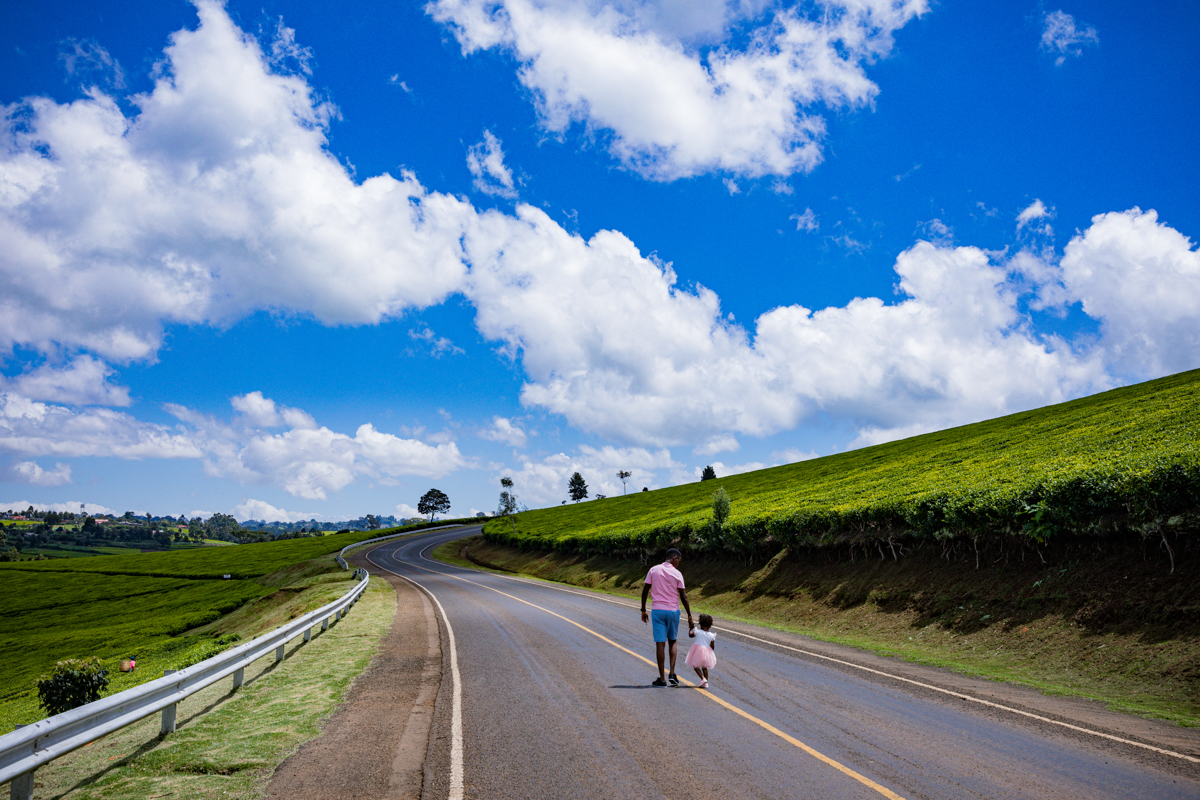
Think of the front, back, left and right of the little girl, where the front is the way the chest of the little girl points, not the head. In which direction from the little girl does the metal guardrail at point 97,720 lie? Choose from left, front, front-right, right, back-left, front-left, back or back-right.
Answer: back-left

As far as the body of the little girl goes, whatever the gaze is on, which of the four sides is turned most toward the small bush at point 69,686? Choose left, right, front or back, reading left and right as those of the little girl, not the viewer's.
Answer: left

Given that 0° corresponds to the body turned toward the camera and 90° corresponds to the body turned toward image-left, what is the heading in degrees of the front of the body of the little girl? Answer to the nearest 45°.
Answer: approximately 180°
